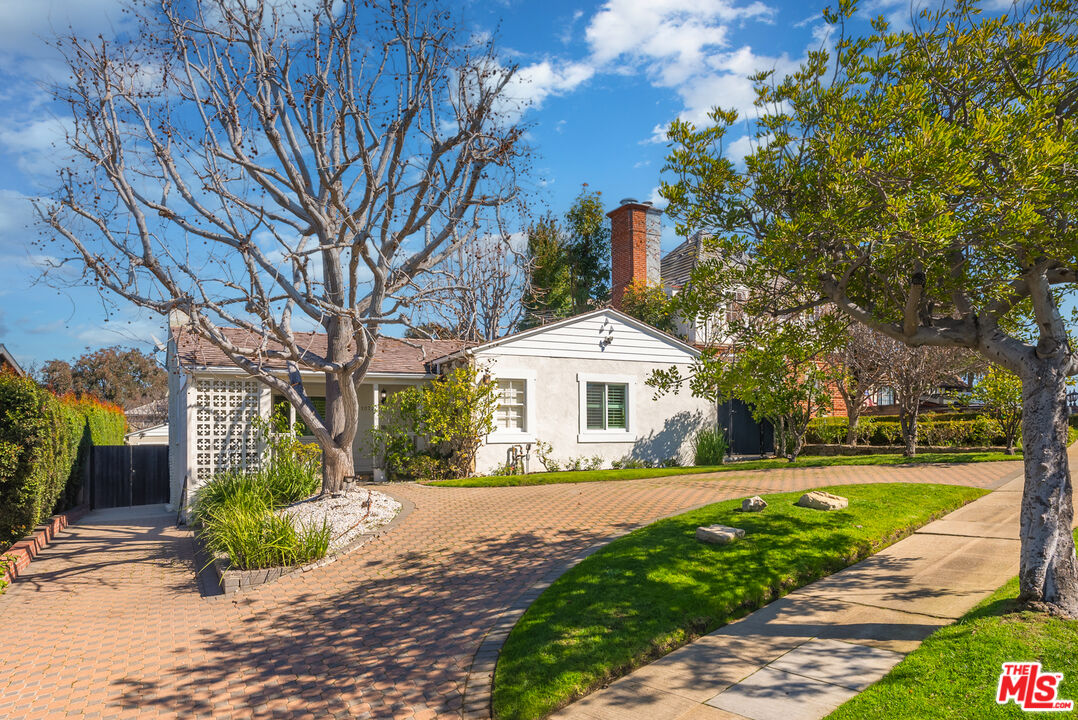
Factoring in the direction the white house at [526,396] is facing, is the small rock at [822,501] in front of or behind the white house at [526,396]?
in front

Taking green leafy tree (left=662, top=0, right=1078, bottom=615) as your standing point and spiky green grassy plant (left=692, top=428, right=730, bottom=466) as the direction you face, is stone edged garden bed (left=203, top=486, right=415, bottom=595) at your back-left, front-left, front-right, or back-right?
front-left

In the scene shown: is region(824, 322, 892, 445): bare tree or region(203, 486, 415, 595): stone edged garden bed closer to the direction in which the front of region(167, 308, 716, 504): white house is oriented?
the stone edged garden bed

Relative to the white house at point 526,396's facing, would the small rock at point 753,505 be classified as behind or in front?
in front

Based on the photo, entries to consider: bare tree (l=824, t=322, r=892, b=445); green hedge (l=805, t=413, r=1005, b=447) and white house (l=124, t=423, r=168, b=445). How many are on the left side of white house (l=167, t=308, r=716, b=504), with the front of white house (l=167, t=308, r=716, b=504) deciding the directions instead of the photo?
2

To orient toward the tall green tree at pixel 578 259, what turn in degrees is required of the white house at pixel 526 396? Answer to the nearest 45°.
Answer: approximately 180°

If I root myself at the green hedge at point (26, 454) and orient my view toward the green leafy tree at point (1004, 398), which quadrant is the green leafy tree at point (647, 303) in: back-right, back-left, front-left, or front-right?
front-left

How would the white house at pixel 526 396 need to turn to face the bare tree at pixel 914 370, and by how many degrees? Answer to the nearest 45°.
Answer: approximately 90° to its left

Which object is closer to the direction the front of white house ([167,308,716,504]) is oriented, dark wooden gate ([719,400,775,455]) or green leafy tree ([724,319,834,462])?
the green leafy tree

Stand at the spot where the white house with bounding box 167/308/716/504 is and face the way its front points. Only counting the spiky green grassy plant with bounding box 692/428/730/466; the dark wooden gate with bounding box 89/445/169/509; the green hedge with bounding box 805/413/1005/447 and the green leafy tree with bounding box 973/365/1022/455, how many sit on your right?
1

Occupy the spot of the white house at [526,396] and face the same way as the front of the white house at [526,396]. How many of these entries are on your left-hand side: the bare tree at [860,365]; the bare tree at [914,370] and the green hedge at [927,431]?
3

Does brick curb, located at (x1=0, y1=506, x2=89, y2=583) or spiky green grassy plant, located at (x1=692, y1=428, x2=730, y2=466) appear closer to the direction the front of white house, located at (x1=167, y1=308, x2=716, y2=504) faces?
the brick curb

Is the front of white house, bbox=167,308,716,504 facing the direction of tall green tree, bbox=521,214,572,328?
no

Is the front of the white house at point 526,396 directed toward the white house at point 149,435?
no

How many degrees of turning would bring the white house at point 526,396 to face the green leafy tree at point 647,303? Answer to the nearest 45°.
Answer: approximately 135° to its left

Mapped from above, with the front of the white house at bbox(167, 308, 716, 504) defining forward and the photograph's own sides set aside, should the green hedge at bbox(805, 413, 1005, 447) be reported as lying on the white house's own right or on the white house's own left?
on the white house's own left

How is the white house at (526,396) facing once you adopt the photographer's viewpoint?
facing the viewer
